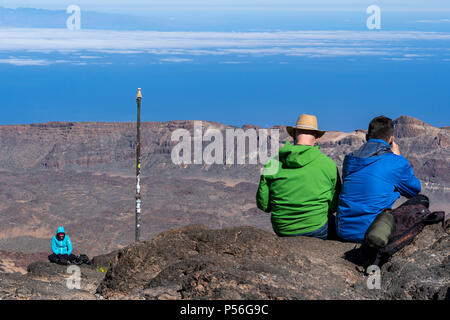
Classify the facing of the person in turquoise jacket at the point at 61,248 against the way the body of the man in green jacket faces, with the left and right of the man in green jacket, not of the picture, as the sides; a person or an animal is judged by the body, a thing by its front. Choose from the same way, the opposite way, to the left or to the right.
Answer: the opposite way

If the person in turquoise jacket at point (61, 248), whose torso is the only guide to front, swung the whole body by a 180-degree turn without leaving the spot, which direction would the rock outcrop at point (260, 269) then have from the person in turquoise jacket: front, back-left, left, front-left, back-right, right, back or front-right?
back

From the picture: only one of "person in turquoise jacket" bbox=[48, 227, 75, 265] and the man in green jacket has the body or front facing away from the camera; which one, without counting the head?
the man in green jacket

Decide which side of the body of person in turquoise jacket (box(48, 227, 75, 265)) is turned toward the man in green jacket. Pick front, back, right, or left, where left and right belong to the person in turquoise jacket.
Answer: front

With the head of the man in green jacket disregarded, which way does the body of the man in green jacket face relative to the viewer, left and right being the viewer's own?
facing away from the viewer

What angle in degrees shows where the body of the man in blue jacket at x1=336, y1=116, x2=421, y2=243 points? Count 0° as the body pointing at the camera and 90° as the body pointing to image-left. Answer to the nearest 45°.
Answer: approximately 225°

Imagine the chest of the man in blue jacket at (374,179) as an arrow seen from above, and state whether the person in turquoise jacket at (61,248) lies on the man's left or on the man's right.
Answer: on the man's left

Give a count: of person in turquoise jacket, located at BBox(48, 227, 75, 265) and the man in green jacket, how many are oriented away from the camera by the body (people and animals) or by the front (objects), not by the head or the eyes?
1

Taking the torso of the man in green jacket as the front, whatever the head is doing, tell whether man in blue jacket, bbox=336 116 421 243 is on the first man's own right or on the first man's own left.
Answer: on the first man's own right

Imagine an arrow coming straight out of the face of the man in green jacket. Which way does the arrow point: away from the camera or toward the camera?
away from the camera

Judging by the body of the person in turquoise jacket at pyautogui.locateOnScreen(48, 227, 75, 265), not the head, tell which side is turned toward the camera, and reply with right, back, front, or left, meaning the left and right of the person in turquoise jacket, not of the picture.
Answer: front

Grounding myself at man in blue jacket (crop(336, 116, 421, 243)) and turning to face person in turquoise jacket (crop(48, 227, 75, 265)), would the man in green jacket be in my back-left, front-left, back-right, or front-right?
front-left
